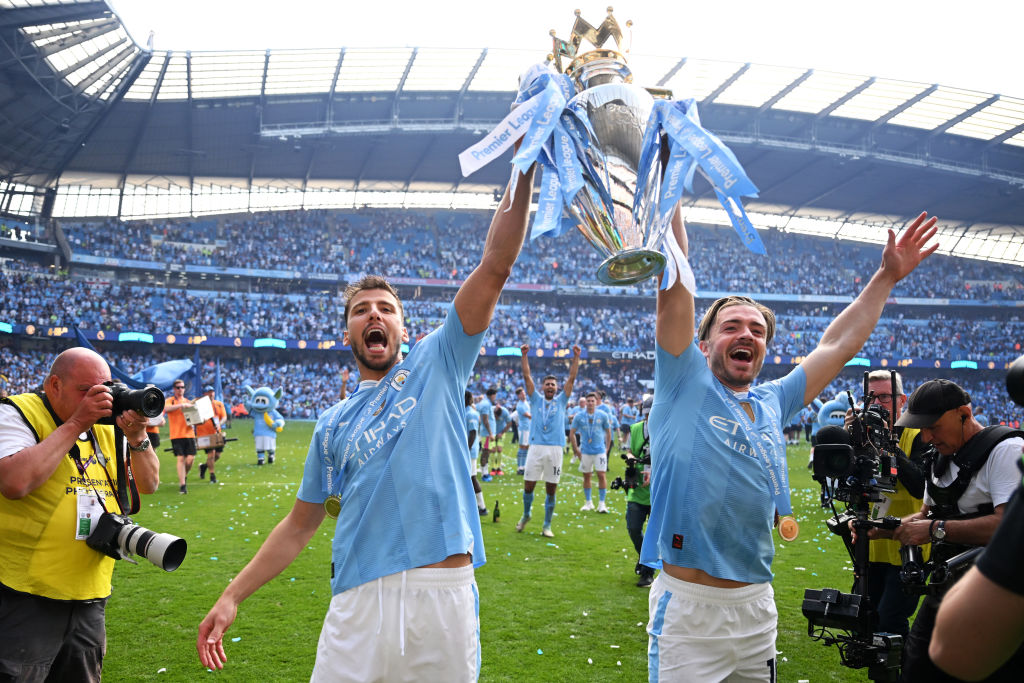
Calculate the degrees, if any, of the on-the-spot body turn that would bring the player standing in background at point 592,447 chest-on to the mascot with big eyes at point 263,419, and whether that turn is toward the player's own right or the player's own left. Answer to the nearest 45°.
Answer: approximately 135° to the player's own right

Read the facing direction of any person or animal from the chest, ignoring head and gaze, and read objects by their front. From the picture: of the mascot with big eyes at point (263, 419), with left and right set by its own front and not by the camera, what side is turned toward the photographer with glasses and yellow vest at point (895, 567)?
front

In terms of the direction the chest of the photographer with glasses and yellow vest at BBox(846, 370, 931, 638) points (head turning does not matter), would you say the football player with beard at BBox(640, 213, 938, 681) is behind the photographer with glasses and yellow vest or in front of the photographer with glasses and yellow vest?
in front

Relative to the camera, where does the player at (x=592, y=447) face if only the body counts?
toward the camera

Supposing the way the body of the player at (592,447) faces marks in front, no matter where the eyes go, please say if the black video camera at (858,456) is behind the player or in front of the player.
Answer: in front

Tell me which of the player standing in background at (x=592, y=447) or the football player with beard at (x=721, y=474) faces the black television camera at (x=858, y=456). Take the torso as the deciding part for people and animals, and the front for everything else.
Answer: the player standing in background

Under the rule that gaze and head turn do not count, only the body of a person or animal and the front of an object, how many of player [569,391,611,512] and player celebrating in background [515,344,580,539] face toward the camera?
2

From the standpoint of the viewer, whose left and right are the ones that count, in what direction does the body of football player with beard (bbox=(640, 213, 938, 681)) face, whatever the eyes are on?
facing the viewer and to the right of the viewer

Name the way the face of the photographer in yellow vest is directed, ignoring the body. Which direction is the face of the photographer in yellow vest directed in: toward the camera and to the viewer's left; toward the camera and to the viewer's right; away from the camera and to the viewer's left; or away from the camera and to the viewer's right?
toward the camera and to the viewer's right

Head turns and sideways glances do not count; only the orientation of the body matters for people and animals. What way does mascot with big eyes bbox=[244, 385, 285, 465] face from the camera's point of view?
toward the camera

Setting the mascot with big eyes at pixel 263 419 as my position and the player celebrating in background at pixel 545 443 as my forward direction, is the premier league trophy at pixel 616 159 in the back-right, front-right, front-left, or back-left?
front-right
